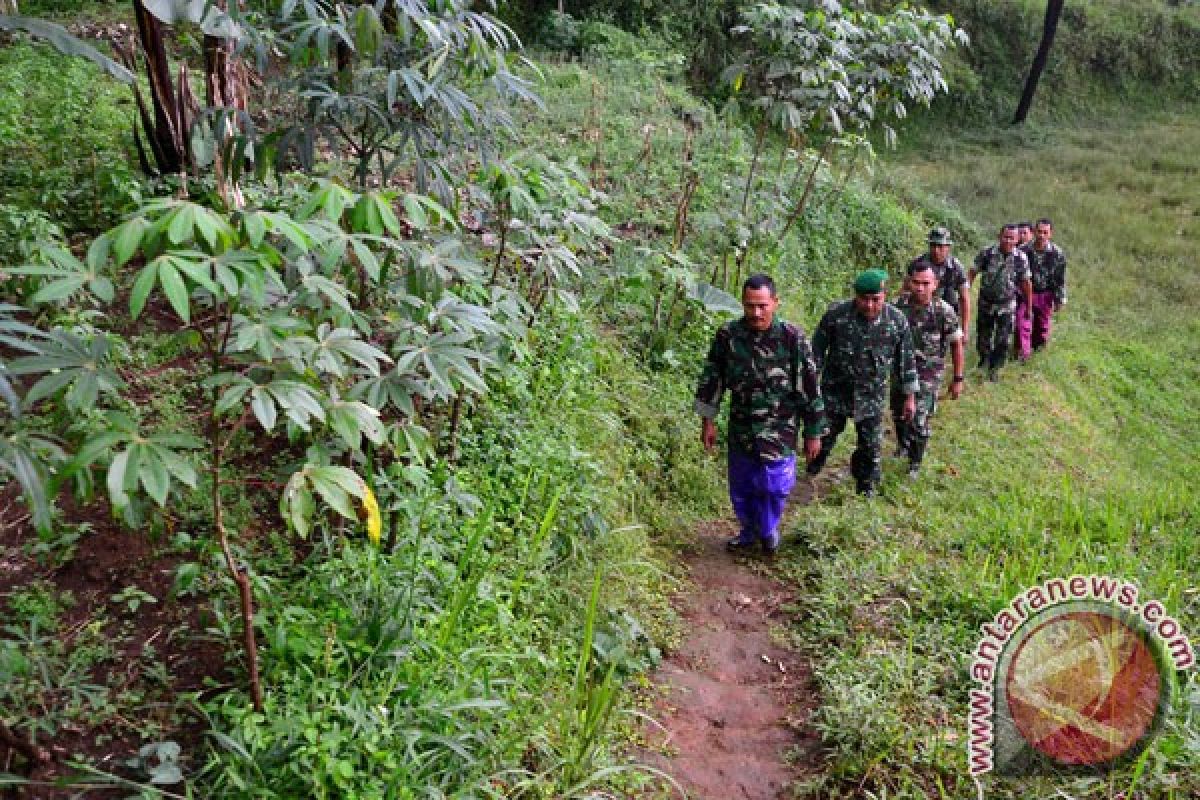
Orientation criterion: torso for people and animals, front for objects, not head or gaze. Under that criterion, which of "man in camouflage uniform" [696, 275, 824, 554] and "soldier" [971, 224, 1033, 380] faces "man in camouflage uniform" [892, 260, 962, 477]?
the soldier

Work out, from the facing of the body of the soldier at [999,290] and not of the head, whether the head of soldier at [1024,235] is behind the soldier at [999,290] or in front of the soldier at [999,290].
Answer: behind

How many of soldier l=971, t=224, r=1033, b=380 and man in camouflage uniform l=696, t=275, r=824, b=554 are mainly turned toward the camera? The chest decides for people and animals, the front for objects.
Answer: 2

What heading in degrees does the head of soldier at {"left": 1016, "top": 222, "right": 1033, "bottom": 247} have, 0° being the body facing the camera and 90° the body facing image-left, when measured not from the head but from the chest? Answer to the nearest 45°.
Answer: approximately 45°

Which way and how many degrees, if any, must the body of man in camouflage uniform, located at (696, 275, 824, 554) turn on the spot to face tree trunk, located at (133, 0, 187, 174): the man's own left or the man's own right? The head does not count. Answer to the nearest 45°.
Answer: approximately 90° to the man's own right

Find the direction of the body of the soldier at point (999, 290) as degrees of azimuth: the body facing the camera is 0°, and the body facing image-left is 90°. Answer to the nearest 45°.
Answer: approximately 0°

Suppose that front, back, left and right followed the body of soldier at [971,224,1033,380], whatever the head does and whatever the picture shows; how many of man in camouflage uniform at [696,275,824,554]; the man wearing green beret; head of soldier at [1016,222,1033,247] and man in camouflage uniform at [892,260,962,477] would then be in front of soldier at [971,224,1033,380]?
3

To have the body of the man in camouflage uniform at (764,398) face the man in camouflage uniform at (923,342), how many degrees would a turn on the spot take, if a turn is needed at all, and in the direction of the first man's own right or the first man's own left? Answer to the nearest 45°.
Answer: approximately 135° to the first man's own left
